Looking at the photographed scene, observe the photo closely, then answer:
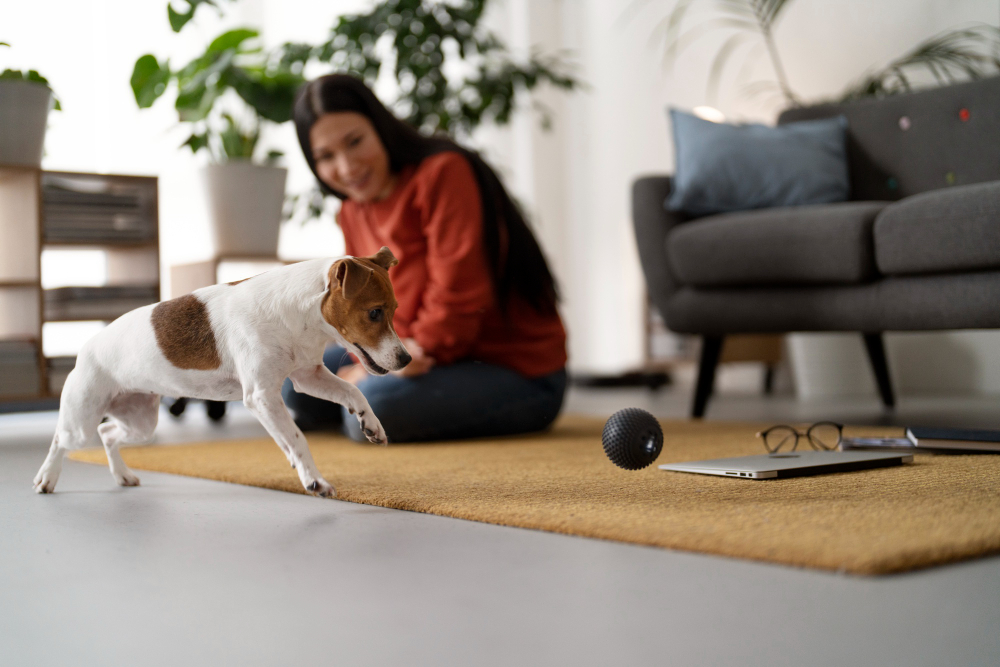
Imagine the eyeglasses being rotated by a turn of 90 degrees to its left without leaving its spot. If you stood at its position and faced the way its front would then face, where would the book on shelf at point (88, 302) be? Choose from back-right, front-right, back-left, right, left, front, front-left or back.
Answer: back

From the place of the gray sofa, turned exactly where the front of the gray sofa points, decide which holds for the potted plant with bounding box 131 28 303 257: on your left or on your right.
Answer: on your right

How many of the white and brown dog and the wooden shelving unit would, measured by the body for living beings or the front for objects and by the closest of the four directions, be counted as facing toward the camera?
1

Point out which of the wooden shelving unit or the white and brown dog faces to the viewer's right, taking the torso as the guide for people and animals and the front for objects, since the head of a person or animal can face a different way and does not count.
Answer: the white and brown dog

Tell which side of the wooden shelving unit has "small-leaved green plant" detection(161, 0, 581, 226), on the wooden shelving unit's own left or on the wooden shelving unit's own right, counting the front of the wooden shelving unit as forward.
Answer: on the wooden shelving unit's own left

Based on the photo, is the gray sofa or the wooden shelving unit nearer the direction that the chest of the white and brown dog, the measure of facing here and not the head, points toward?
the gray sofa

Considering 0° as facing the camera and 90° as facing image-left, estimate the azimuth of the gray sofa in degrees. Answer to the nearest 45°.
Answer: approximately 45°

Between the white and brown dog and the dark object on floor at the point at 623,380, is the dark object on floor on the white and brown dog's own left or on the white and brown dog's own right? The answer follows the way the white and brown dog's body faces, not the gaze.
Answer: on the white and brown dog's own left

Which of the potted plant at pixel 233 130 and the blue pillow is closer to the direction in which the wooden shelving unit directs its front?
the blue pillow

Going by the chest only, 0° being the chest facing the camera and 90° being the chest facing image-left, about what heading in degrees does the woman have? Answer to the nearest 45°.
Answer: approximately 45°

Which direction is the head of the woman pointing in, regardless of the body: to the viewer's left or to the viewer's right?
to the viewer's left

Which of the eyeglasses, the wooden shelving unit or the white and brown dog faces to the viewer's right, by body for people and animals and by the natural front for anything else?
the white and brown dog
